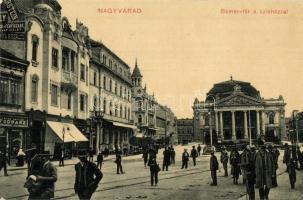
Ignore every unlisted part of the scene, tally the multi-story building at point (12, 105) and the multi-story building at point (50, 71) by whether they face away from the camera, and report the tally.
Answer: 0

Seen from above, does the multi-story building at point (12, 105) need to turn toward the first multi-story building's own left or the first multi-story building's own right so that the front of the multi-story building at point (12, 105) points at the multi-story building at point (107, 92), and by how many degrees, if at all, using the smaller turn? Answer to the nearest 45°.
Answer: approximately 90° to the first multi-story building's own left

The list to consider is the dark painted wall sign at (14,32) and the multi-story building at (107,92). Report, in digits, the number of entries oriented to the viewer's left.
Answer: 0

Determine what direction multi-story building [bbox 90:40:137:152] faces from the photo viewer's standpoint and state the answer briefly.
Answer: facing the viewer and to the right of the viewer

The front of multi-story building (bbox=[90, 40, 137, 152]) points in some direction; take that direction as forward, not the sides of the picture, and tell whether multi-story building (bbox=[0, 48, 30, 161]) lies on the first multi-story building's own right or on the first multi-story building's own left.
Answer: on the first multi-story building's own right

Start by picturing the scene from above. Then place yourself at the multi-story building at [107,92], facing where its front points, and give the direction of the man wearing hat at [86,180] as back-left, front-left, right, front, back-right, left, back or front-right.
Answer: front-right

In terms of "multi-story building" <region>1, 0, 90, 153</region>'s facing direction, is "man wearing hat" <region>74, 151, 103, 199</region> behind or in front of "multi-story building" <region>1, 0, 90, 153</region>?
in front

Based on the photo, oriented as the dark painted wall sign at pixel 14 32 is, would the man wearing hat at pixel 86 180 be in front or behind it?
in front

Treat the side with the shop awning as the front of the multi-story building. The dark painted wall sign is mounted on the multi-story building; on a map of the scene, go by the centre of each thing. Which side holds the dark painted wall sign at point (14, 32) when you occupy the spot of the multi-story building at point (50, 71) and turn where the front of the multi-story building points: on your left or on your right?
on your right

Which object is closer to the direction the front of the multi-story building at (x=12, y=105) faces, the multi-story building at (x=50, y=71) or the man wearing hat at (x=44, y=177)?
the man wearing hat
